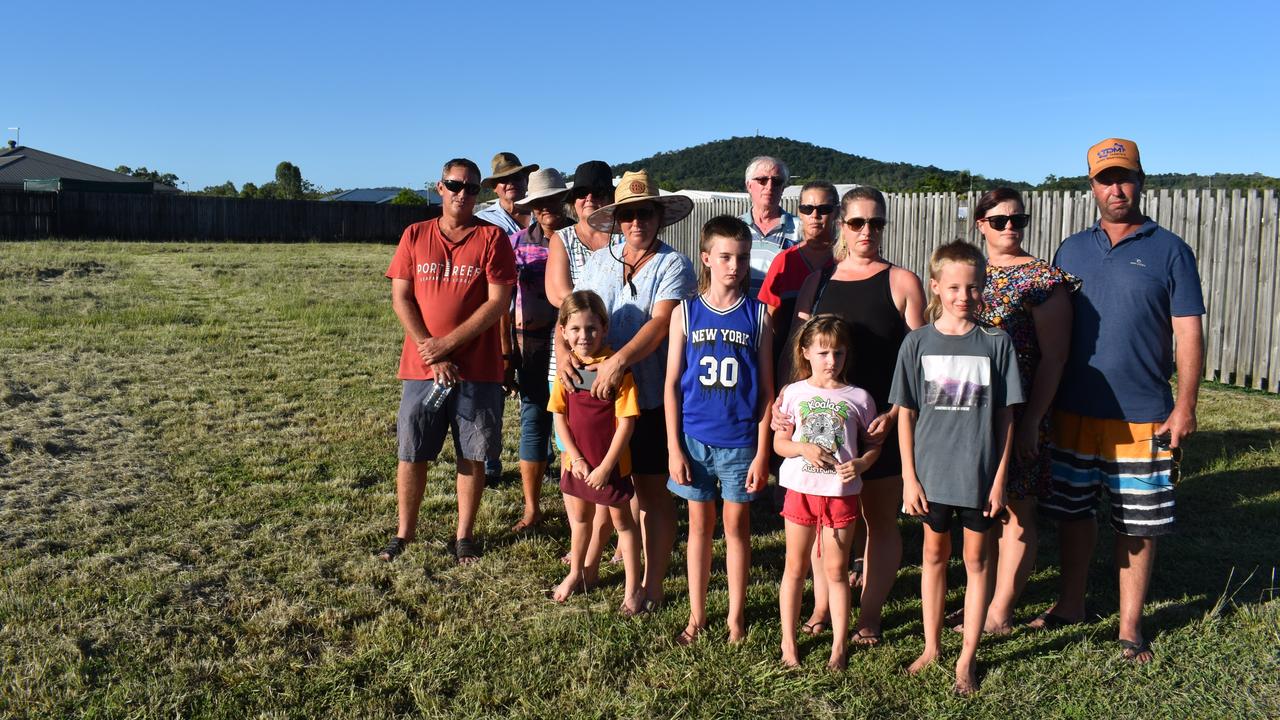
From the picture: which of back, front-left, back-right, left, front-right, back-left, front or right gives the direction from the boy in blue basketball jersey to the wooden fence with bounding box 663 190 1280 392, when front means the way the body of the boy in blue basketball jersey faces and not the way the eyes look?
back-left

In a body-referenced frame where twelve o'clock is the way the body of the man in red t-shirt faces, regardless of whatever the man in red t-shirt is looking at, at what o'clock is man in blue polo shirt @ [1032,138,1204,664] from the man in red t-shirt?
The man in blue polo shirt is roughly at 10 o'clock from the man in red t-shirt.

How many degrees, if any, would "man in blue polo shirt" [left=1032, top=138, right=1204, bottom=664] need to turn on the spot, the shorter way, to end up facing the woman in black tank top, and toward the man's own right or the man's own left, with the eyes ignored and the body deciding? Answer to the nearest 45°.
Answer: approximately 90° to the man's own right

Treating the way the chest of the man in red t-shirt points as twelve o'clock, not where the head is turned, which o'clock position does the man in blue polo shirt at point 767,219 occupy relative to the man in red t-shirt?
The man in blue polo shirt is roughly at 9 o'clock from the man in red t-shirt.

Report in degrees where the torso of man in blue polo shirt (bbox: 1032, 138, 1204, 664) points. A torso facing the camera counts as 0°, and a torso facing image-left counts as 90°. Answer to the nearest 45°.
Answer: approximately 0°

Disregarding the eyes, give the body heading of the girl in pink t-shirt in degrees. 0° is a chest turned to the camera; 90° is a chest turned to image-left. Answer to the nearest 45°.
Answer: approximately 0°
